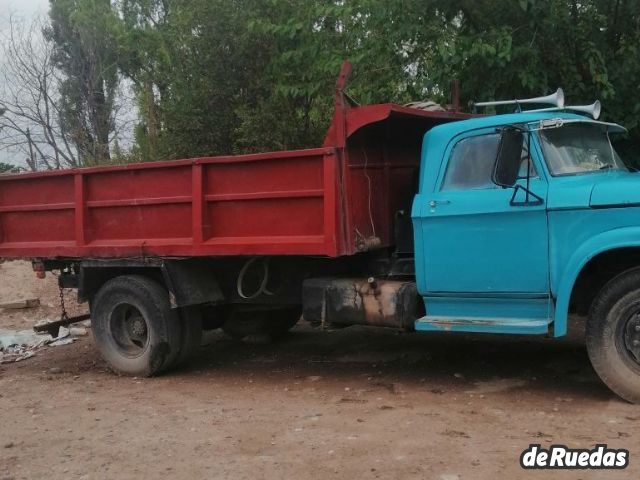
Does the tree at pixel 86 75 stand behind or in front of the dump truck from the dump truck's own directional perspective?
behind

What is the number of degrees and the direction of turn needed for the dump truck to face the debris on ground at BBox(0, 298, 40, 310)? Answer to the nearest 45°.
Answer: approximately 180°

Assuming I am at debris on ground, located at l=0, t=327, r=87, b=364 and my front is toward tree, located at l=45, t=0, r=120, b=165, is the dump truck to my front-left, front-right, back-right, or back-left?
back-right

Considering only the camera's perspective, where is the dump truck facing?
facing the viewer and to the right of the viewer

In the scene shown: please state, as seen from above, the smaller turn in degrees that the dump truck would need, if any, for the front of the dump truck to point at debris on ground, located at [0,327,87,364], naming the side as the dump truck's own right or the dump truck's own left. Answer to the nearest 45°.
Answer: approximately 180°

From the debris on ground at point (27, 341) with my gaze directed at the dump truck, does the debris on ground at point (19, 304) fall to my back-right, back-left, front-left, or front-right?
back-left
